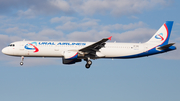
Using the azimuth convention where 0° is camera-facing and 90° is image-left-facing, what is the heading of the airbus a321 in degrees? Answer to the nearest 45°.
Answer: approximately 90°
